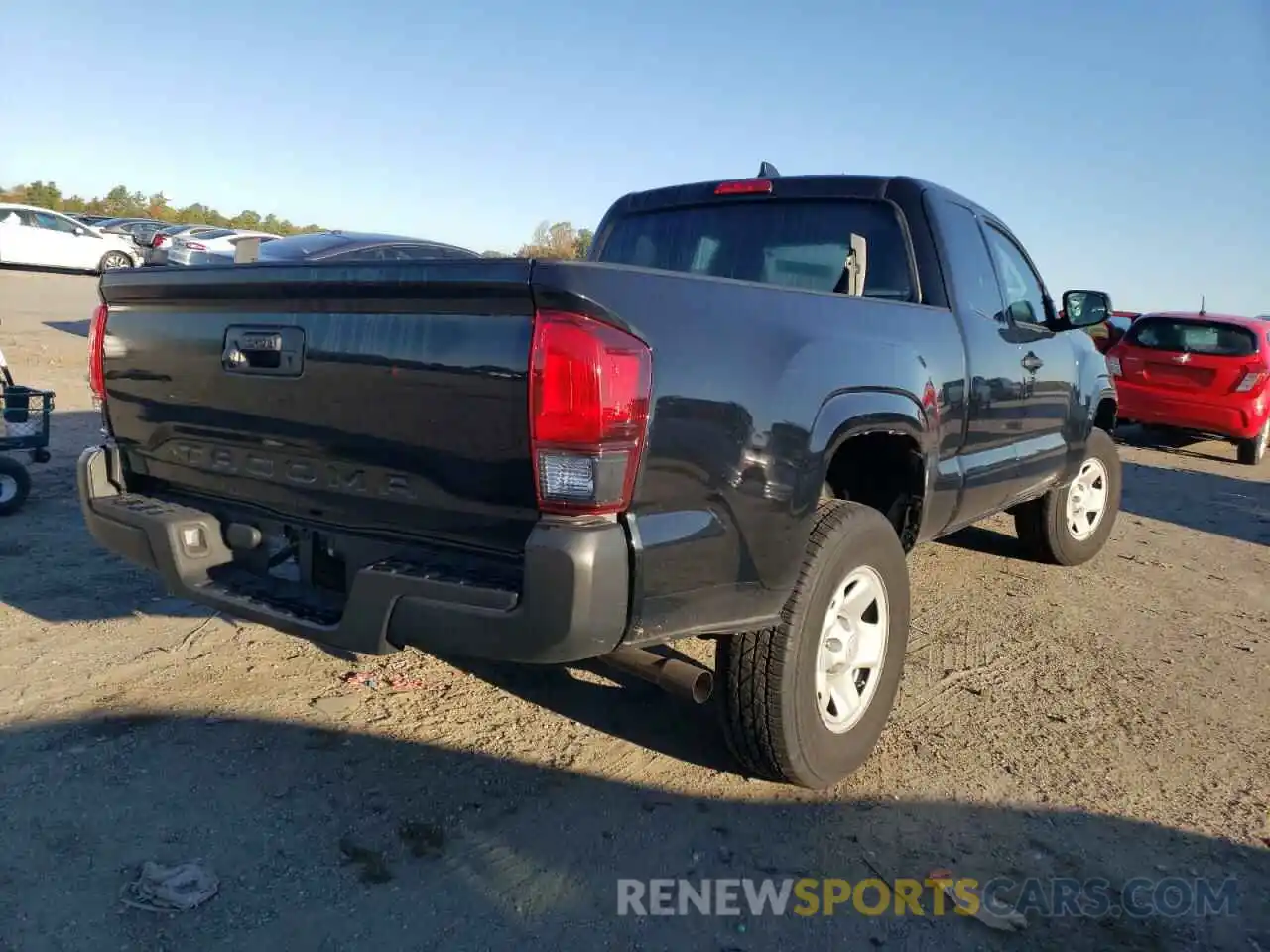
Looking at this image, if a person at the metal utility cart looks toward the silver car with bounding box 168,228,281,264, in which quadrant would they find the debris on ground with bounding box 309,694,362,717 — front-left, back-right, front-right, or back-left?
back-right

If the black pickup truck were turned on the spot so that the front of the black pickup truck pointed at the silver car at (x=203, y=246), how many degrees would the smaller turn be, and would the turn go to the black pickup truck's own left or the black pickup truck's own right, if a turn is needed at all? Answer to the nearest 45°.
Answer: approximately 90° to the black pickup truck's own left

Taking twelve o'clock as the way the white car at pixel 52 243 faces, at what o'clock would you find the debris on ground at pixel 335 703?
The debris on ground is roughly at 3 o'clock from the white car.

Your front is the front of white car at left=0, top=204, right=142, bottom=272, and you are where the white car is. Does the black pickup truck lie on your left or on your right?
on your right

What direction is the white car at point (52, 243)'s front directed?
to the viewer's right

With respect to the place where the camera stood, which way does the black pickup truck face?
facing away from the viewer and to the right of the viewer

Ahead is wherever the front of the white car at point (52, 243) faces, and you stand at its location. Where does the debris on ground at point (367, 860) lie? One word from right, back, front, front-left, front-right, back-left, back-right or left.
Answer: right

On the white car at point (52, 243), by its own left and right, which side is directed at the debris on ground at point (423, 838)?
right
